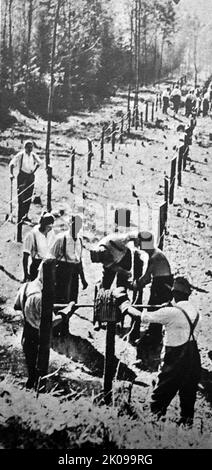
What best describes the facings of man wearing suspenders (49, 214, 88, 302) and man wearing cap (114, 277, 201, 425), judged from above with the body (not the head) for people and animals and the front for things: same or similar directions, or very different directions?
very different directions

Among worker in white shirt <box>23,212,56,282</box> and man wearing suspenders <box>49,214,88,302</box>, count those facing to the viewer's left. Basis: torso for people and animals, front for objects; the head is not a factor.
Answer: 0

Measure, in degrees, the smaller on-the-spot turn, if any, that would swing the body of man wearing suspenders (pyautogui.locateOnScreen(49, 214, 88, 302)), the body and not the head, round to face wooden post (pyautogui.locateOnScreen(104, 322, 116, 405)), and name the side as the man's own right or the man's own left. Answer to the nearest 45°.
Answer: approximately 45° to the man's own right

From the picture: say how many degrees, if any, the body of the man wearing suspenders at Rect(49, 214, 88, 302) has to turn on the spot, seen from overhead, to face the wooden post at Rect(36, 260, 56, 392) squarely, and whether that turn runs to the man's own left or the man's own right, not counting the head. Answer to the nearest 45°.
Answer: approximately 45° to the man's own right

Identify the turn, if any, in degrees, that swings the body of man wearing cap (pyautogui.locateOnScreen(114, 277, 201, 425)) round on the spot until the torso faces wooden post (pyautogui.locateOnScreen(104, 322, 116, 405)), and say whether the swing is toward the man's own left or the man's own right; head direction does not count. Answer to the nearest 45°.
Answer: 0° — they already face it

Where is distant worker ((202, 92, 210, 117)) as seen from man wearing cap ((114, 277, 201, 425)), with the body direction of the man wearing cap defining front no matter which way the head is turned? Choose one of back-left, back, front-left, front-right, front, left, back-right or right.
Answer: front-right

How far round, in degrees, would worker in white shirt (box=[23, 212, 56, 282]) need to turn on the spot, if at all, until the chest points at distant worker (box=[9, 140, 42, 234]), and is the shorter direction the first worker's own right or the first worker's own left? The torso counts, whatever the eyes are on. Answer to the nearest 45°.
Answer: approximately 135° to the first worker's own left

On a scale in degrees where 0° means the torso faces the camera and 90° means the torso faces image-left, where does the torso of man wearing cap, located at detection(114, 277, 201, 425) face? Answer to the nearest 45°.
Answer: approximately 135°

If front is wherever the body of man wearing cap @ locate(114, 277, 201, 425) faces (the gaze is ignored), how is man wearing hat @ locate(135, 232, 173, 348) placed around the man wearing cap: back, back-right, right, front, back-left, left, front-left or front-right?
front-right
